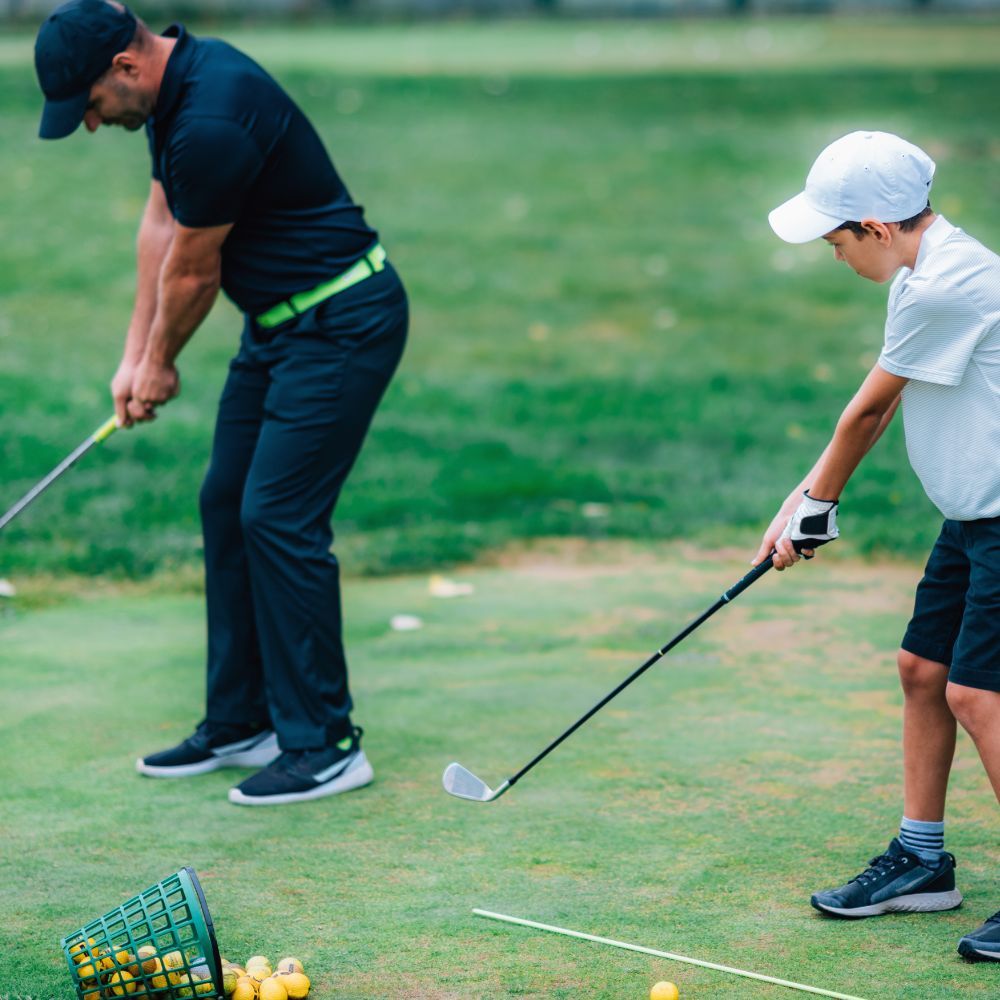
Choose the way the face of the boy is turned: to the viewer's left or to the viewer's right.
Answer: to the viewer's left

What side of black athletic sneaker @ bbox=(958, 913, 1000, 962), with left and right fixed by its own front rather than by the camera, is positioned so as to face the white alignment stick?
front

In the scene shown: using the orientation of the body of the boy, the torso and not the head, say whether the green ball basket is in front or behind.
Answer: in front

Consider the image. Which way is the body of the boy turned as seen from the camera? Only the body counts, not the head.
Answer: to the viewer's left

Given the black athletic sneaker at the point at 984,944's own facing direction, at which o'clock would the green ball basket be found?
The green ball basket is roughly at 11 o'clock from the black athletic sneaker.

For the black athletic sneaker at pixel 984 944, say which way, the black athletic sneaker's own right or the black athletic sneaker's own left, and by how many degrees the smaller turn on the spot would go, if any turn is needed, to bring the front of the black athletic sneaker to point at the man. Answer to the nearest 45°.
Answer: approximately 45° to the black athletic sneaker's own right

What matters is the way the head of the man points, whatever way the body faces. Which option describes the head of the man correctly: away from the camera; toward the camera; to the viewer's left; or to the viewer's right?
to the viewer's left

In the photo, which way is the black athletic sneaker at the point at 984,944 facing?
to the viewer's left
